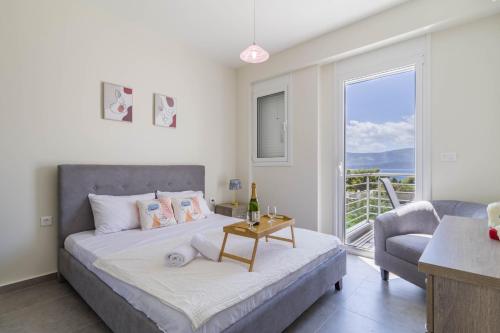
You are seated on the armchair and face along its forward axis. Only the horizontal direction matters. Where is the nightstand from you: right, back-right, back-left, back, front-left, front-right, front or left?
front-right

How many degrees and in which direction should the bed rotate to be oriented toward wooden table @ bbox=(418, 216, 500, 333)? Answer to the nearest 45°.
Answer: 0° — it already faces it

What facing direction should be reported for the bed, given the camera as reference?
facing the viewer and to the right of the viewer

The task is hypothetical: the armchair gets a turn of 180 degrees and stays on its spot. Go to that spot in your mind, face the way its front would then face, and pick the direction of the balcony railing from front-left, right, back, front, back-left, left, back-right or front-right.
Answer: left

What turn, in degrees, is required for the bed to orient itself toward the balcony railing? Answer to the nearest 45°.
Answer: approximately 45° to its left

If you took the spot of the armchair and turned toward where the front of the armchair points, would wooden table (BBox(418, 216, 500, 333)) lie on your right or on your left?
on your left

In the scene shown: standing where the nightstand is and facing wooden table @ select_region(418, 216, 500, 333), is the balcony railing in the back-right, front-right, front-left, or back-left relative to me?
front-left

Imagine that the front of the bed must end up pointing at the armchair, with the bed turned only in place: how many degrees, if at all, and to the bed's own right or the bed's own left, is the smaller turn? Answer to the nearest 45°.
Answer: approximately 45° to the bed's own left

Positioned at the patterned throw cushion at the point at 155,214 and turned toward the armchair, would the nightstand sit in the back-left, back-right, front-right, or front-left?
front-left
